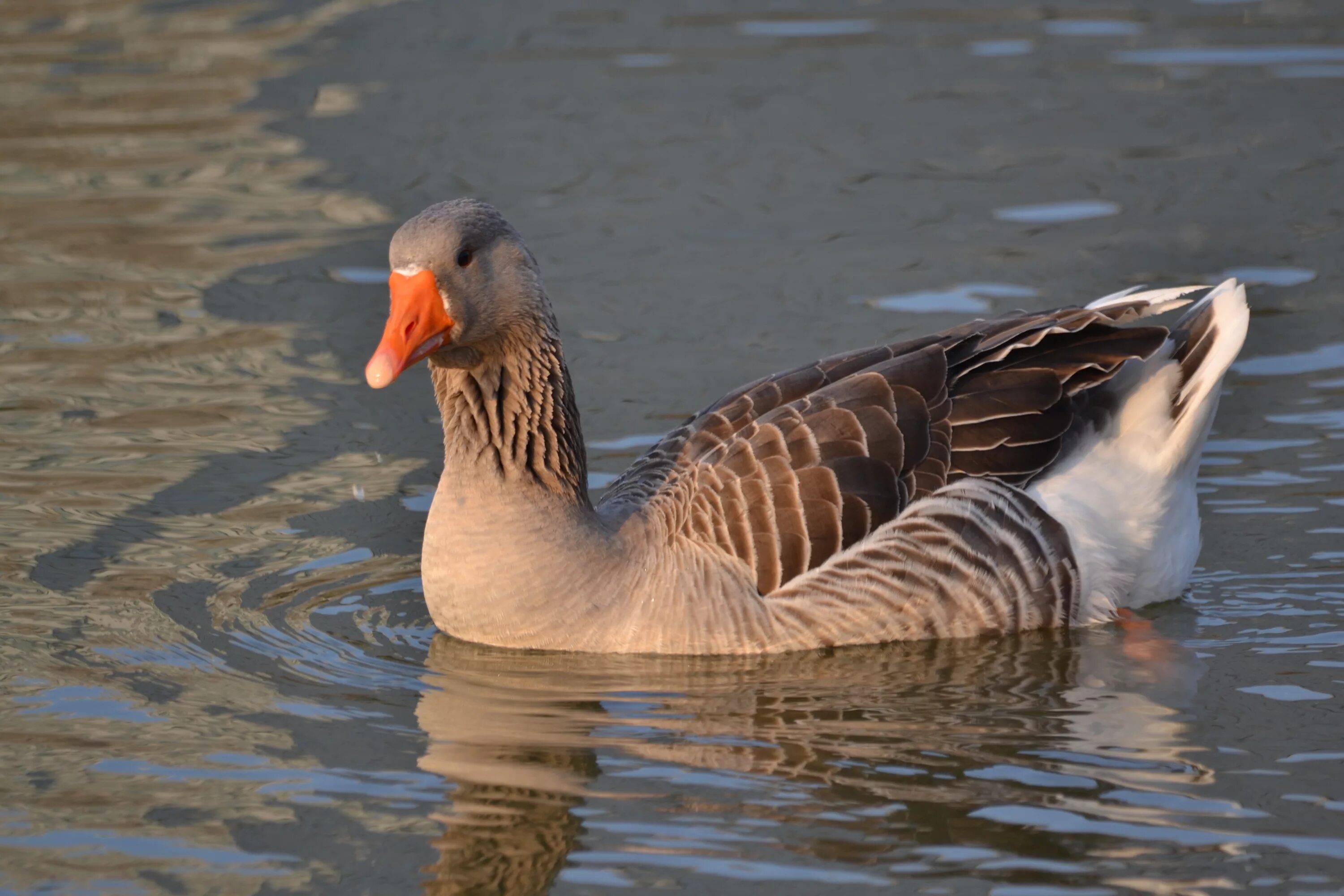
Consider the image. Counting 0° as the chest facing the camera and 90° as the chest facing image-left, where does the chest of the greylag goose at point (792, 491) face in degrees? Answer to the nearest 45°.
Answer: approximately 90°
